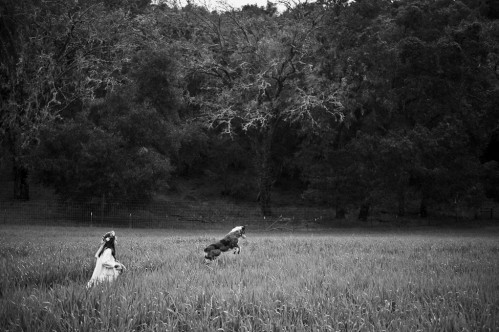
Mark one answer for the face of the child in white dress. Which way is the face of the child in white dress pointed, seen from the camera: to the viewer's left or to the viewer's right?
to the viewer's right

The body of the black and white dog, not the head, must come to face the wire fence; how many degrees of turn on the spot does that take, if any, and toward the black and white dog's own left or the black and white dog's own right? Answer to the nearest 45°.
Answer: approximately 90° to the black and white dog's own left

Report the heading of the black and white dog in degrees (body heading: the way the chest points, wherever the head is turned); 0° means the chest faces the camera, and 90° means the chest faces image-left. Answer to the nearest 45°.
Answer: approximately 270°

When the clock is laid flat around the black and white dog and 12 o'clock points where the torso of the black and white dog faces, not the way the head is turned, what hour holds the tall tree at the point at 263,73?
The tall tree is roughly at 9 o'clock from the black and white dog.

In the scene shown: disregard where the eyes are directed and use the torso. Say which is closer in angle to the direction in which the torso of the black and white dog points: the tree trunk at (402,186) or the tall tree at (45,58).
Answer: the tree trunk

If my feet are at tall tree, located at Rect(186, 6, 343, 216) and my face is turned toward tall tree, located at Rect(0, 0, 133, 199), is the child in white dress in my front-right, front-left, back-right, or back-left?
front-left

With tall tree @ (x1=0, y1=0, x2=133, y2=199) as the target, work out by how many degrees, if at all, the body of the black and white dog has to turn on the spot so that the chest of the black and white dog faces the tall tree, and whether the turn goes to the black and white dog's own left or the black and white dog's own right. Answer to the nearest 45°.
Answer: approximately 135° to the black and white dog's own left

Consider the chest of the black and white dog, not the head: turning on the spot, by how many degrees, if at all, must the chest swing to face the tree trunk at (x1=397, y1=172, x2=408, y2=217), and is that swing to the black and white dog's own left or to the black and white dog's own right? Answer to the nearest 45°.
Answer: approximately 45° to the black and white dog's own left
